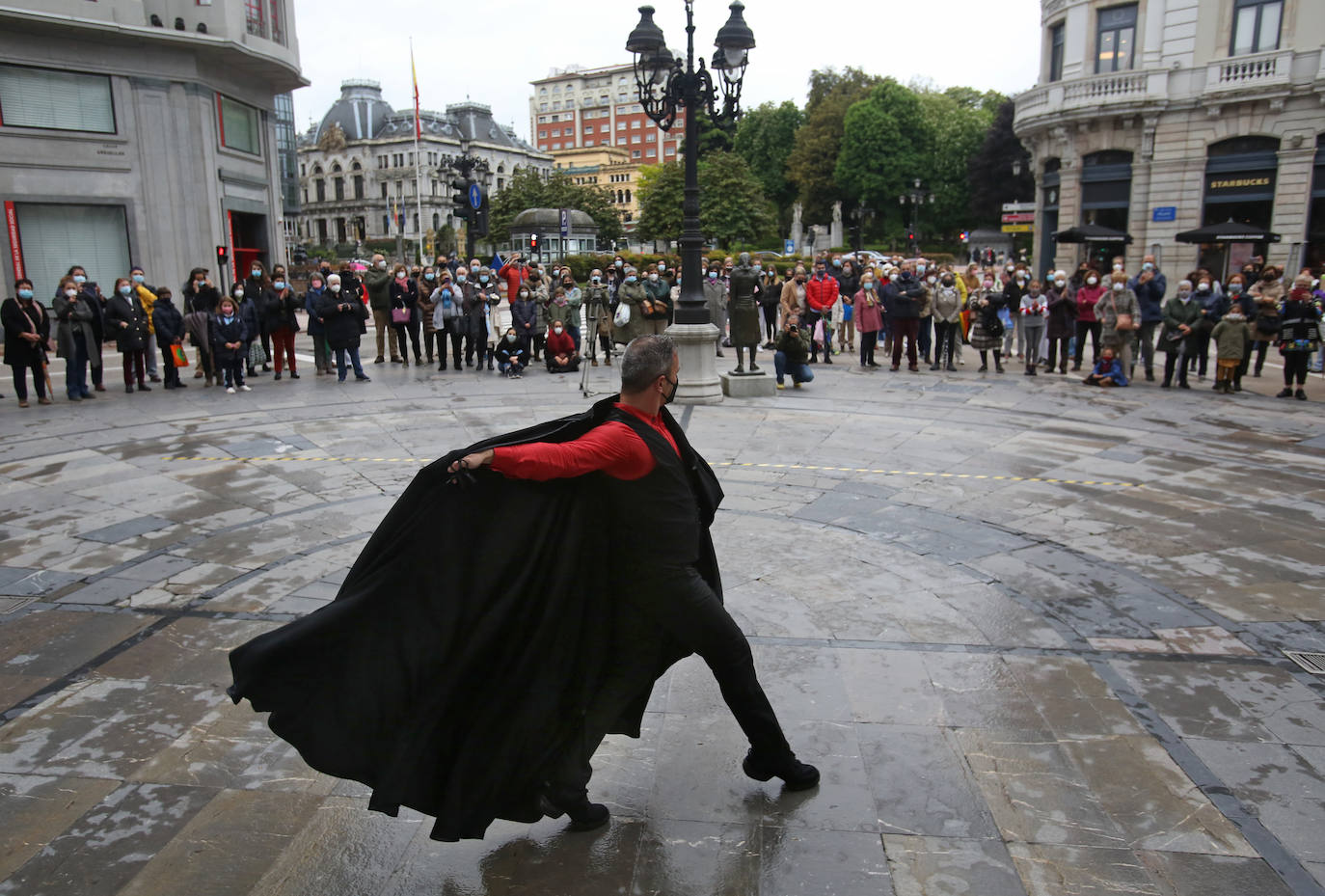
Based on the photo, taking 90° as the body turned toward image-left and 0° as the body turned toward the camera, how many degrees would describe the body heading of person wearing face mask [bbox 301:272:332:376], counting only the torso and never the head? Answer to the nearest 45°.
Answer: approximately 315°

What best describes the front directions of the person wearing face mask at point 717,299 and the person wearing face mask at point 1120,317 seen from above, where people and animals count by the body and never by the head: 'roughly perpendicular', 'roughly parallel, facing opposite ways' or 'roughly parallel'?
roughly parallel

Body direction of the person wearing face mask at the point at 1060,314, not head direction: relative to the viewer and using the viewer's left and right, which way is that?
facing the viewer

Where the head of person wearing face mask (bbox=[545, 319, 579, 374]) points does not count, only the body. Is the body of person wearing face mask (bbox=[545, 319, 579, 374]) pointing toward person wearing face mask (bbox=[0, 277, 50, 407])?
no

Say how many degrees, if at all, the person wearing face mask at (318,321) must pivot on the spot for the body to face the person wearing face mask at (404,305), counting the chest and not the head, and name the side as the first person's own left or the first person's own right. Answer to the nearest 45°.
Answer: approximately 90° to the first person's own left

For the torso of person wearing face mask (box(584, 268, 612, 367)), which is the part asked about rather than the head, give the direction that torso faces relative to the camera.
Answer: toward the camera

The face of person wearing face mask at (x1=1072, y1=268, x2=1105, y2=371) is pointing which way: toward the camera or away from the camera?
toward the camera

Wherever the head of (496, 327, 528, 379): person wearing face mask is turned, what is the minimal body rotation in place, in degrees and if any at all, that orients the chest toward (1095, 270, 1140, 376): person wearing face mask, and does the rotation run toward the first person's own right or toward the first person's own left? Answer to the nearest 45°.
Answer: approximately 90° to the first person's own left

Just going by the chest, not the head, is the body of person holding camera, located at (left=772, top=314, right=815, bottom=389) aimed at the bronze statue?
no

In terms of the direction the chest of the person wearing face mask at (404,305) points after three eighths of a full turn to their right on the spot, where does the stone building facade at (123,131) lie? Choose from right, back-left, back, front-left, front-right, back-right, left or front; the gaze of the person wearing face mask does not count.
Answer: front

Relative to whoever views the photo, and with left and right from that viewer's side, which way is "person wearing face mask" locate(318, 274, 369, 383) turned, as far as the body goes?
facing the viewer and to the right of the viewer

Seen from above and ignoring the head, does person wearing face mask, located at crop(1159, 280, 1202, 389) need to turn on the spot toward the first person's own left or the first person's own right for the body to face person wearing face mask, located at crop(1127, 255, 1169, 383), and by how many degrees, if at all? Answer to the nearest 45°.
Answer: approximately 135° to the first person's own right

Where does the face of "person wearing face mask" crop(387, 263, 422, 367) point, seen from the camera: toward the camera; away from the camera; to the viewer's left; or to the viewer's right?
toward the camera

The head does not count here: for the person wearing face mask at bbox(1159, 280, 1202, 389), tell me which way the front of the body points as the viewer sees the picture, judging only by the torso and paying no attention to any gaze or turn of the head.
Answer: toward the camera

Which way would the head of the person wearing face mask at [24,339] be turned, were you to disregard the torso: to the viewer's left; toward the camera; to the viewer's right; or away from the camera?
toward the camera

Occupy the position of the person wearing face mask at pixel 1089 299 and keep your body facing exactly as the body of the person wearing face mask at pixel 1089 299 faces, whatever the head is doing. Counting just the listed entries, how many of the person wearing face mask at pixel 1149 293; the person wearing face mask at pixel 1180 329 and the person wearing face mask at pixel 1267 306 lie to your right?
0

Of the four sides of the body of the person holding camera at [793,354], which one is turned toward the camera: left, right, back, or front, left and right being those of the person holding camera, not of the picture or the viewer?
front

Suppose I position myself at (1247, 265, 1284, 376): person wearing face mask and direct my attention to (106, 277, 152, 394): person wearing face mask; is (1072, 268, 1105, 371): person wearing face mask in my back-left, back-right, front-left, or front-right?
front-right

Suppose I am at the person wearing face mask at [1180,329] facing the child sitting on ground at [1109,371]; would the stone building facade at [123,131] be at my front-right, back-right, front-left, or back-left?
front-right
